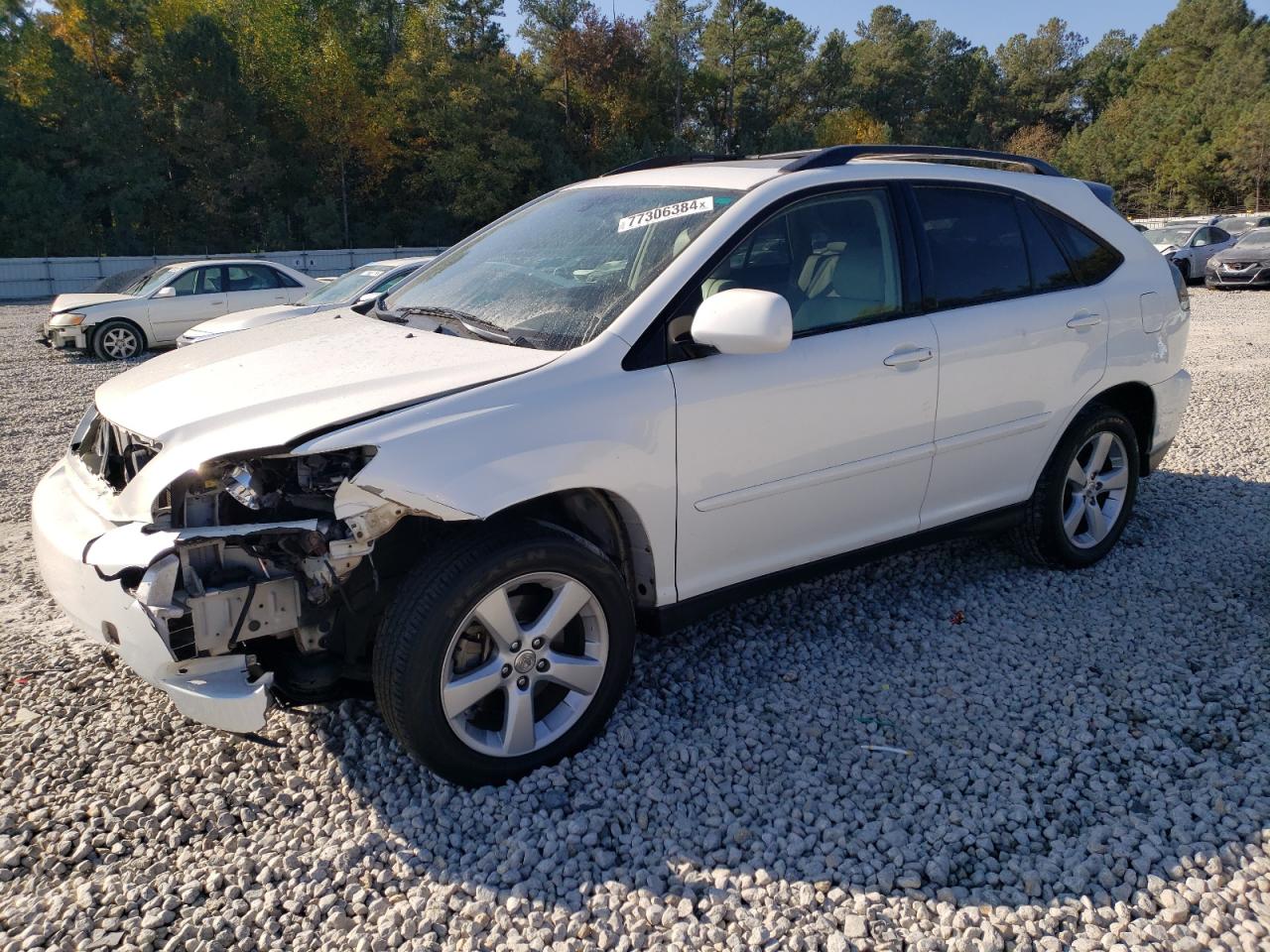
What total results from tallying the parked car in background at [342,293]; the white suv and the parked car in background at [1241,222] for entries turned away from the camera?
0

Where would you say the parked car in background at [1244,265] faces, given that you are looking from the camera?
facing the viewer and to the left of the viewer

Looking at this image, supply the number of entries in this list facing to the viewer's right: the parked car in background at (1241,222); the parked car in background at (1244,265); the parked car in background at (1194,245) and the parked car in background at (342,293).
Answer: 0

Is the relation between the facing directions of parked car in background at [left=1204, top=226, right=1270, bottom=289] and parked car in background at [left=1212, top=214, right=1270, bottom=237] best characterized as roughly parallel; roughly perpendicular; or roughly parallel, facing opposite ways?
roughly parallel

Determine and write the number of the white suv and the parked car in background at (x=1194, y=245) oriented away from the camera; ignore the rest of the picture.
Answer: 0

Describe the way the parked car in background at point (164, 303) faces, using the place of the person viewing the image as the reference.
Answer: facing to the left of the viewer

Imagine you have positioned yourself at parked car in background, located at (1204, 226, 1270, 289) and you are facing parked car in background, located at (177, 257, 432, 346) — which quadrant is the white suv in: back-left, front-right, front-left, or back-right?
front-left

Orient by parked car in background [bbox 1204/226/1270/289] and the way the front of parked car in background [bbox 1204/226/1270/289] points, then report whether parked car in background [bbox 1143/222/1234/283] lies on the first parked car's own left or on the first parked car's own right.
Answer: on the first parked car's own right

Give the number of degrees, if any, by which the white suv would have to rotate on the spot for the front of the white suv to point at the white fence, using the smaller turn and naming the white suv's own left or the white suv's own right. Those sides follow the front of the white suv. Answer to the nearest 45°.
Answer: approximately 90° to the white suv's own right

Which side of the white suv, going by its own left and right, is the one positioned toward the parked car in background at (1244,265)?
back

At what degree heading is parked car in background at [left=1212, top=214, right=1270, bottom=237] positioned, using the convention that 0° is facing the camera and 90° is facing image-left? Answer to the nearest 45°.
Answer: approximately 45°

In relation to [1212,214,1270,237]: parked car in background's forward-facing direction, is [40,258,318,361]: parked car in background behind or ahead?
ahead

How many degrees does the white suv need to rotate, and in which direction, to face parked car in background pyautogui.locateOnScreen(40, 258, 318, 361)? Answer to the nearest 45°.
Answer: approximately 90° to its right

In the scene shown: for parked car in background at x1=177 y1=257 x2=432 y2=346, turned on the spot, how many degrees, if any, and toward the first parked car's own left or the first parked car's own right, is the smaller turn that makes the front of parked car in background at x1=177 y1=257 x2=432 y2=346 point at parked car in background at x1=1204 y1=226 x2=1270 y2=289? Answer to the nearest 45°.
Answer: approximately 135° to the first parked car's own left

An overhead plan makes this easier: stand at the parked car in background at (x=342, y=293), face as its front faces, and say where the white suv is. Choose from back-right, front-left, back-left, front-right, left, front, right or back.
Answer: front-left
